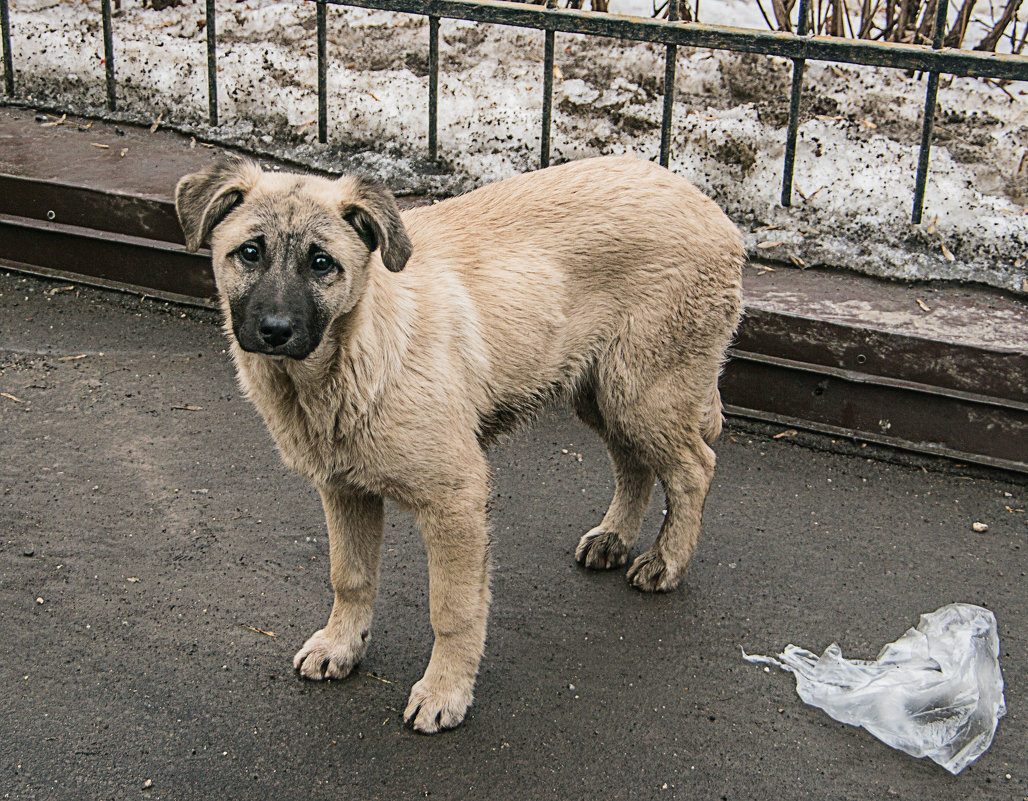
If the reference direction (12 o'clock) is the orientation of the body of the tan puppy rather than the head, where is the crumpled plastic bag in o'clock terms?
The crumpled plastic bag is roughly at 8 o'clock from the tan puppy.
